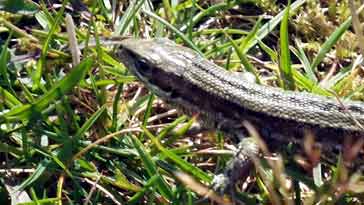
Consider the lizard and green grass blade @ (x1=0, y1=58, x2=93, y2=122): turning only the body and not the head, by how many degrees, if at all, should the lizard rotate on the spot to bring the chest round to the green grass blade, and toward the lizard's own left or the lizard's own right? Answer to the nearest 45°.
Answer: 0° — it already faces it

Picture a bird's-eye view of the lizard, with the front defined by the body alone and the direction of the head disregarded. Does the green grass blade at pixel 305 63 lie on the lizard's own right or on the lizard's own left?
on the lizard's own right

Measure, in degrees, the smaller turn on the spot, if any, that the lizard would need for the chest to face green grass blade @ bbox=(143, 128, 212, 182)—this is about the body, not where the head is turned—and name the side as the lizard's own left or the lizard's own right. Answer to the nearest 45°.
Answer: approximately 45° to the lizard's own left

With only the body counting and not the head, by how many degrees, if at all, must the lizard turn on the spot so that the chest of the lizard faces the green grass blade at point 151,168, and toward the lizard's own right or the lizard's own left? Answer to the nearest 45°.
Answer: approximately 45° to the lizard's own left

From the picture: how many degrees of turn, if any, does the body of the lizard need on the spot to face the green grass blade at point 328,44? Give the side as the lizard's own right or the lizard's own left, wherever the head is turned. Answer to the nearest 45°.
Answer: approximately 135° to the lizard's own right

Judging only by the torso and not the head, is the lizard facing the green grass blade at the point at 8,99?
yes

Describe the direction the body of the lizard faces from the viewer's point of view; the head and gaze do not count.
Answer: to the viewer's left
